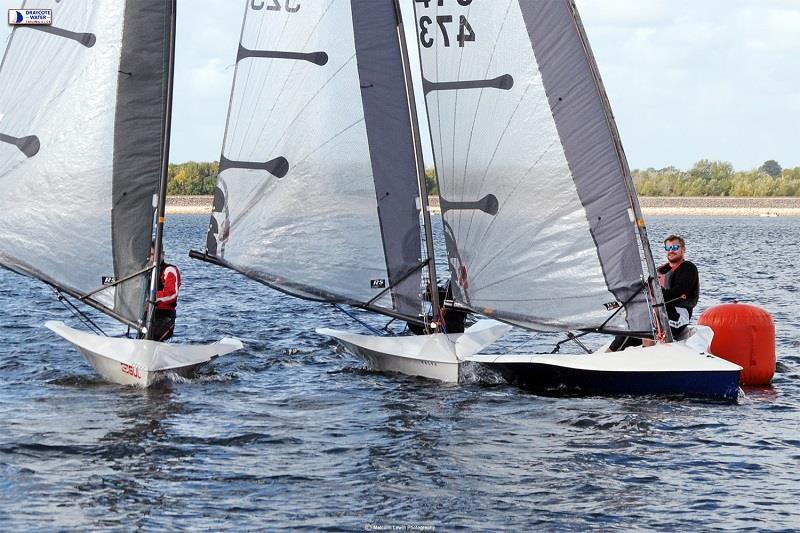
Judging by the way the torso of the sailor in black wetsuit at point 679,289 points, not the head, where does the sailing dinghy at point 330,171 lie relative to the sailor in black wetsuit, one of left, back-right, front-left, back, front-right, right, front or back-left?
front-right

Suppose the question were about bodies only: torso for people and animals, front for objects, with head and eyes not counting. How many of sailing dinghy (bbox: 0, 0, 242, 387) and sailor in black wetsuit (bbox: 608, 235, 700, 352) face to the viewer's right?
0

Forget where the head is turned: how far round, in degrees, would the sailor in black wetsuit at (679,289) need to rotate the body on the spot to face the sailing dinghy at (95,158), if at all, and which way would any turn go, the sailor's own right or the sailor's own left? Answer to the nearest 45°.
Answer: approximately 45° to the sailor's own right

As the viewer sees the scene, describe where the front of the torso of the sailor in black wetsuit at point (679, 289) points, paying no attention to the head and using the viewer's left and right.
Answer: facing the viewer and to the left of the viewer
